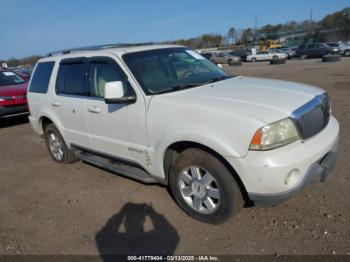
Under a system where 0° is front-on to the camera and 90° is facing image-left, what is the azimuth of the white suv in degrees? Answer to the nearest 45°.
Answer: approximately 315°

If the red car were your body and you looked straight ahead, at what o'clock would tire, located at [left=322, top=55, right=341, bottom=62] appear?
The tire is roughly at 10 o'clock from the red car.

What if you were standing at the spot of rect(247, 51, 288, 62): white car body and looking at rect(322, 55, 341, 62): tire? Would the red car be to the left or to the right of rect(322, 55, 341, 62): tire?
right

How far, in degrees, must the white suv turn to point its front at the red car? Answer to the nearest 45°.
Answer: approximately 180°

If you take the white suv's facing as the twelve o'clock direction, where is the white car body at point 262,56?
The white car body is roughly at 8 o'clock from the white suv.

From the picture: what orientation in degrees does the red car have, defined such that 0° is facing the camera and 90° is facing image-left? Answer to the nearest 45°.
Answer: approximately 315°

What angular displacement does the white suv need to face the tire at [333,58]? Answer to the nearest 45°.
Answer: approximately 90° to its left
